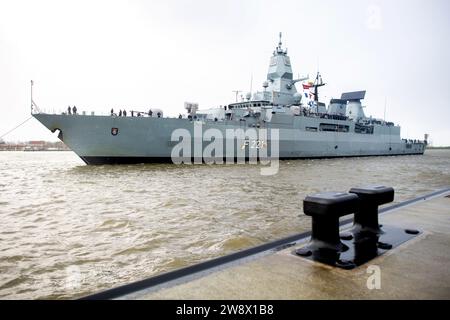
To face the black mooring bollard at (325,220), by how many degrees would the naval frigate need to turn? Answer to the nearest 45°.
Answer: approximately 45° to its left

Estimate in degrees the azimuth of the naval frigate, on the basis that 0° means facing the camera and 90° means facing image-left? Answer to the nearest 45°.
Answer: approximately 45°
